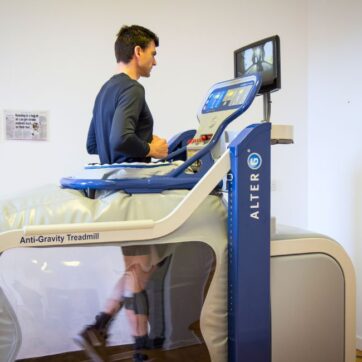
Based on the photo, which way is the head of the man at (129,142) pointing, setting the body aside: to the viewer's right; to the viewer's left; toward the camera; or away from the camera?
to the viewer's right

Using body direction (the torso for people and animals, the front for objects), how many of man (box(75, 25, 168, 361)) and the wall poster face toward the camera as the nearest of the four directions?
1

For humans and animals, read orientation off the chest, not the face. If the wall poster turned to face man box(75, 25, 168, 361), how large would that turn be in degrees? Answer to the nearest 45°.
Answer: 0° — it already faces them

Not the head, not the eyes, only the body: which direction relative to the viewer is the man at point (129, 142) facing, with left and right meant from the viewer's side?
facing away from the viewer and to the right of the viewer

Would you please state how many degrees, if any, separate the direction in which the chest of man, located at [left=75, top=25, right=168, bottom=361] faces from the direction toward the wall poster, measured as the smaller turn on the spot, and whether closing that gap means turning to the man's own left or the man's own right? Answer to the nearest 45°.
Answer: approximately 90° to the man's own left
